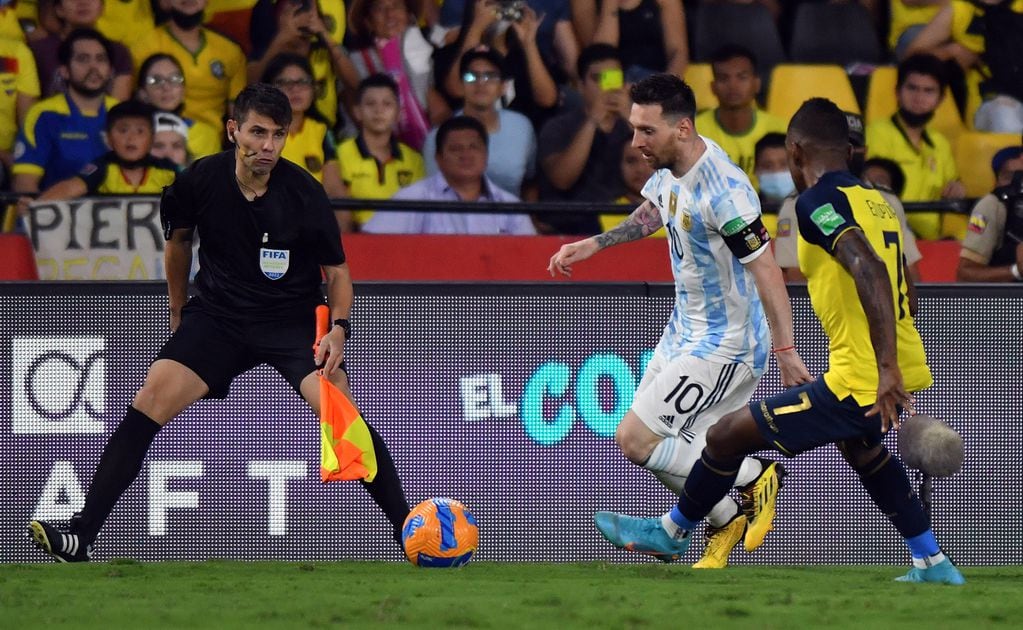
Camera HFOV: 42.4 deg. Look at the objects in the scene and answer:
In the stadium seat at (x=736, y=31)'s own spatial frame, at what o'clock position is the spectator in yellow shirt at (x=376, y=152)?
The spectator in yellow shirt is roughly at 2 o'clock from the stadium seat.

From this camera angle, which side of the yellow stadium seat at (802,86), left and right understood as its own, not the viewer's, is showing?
front

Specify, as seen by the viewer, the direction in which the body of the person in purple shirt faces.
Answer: toward the camera

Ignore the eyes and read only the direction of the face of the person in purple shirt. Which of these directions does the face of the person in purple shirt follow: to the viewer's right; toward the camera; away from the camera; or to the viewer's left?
toward the camera

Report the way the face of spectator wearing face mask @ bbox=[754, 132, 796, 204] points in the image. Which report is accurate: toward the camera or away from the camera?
toward the camera

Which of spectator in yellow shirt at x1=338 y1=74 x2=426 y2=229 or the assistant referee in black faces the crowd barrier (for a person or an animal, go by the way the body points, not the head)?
the spectator in yellow shirt

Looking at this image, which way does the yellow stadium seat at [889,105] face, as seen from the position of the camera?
facing the viewer

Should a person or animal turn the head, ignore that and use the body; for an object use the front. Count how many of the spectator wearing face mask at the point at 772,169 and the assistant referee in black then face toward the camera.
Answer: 2

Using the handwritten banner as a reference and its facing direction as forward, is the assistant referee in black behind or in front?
in front

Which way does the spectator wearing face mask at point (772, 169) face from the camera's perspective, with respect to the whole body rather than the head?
toward the camera

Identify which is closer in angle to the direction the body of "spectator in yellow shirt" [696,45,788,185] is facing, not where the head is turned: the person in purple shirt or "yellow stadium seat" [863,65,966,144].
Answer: the person in purple shirt

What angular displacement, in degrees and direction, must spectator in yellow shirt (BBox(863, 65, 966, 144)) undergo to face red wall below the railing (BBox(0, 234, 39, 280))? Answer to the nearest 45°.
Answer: approximately 45° to its right

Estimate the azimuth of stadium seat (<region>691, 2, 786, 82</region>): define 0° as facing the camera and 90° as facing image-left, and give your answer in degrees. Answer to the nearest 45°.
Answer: approximately 0°

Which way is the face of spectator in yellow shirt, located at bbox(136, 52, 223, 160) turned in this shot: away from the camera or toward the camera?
toward the camera

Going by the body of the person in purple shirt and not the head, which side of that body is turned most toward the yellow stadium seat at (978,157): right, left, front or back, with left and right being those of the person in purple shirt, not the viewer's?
left

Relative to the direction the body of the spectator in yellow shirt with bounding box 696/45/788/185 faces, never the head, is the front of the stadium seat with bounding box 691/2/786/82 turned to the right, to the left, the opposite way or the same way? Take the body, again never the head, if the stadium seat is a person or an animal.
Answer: the same way

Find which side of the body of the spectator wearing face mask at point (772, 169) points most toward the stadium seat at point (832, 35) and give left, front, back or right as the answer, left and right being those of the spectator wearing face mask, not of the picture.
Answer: back

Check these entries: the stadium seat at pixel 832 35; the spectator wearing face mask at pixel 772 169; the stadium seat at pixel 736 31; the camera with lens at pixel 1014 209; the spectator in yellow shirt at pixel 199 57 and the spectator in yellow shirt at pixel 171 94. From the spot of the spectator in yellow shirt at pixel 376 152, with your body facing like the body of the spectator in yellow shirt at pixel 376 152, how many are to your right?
2
